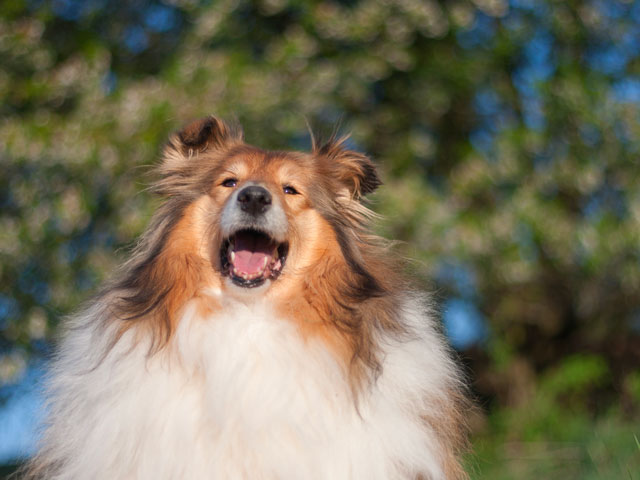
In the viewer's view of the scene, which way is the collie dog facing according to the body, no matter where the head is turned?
toward the camera
